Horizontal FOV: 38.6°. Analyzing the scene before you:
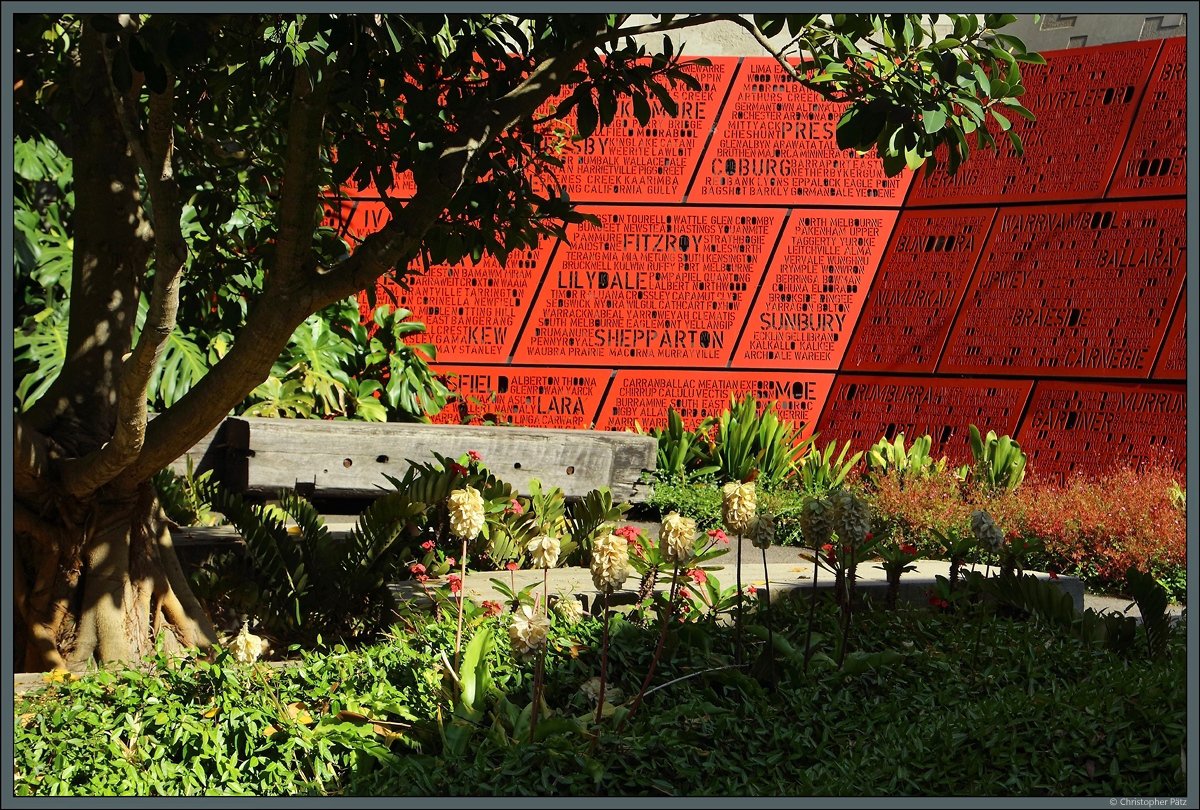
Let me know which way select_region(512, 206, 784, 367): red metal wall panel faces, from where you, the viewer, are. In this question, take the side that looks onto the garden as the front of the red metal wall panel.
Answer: facing the viewer

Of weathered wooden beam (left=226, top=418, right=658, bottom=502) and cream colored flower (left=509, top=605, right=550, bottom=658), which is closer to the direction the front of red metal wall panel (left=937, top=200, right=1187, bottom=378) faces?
the cream colored flower

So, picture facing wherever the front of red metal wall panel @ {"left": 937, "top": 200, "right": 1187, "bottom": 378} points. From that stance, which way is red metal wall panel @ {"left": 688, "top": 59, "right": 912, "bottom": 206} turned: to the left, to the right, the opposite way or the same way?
the same way

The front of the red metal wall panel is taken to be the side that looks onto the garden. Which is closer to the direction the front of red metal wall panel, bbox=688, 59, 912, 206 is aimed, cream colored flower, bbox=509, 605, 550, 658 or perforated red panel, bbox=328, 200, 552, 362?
the cream colored flower

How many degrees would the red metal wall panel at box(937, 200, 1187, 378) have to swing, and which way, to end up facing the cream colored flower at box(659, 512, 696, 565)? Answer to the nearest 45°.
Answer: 0° — it already faces it

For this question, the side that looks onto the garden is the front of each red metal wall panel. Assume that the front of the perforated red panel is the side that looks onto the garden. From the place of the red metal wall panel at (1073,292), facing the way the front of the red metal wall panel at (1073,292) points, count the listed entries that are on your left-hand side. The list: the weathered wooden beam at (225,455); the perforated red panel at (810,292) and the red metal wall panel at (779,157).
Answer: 0

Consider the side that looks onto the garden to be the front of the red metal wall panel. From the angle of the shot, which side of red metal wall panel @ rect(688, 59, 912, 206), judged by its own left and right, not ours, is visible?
front

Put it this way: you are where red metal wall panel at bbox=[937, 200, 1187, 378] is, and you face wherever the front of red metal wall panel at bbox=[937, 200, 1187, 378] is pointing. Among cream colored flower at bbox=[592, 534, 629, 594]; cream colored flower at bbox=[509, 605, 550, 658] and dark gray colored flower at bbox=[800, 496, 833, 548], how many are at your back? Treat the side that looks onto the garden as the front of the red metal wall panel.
0

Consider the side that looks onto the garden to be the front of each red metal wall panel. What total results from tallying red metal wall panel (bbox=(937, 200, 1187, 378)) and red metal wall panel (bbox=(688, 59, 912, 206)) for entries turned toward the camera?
2

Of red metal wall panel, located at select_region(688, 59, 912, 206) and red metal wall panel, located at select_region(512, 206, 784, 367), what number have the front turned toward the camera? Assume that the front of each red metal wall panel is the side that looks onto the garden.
2

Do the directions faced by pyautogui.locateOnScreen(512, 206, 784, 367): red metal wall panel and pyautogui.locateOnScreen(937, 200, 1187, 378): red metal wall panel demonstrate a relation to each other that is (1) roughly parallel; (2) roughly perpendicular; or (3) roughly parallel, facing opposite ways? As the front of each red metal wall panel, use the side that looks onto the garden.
roughly parallel

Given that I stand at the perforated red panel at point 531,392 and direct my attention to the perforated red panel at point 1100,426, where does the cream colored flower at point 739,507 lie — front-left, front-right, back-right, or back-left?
front-right

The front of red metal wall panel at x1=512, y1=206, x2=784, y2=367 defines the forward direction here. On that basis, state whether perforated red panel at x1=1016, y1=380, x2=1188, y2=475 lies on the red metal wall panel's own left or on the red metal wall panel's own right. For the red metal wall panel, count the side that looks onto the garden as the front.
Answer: on the red metal wall panel's own left

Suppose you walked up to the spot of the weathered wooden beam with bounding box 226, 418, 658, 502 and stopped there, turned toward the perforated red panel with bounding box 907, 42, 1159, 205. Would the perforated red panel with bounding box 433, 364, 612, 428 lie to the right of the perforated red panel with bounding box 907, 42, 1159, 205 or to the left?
left

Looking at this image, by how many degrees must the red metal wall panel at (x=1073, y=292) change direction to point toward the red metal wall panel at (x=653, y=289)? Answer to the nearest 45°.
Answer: approximately 90° to its right
